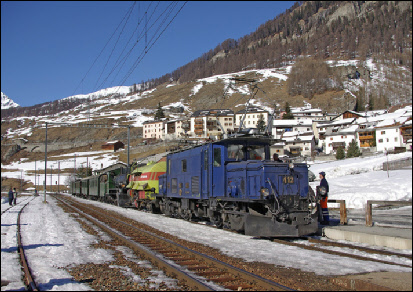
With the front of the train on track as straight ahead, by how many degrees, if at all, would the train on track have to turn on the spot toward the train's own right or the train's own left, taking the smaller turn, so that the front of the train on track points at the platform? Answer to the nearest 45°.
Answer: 0° — it already faces it

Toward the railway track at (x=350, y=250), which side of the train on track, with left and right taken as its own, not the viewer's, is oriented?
front

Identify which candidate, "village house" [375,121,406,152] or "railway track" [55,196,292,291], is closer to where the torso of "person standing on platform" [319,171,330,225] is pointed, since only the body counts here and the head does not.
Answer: the railway track

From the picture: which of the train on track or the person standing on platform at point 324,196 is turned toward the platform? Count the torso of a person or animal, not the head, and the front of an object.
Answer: the train on track

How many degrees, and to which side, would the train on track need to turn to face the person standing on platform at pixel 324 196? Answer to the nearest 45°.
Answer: approximately 45° to its left

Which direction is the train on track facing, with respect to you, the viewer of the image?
facing the viewer and to the right of the viewer

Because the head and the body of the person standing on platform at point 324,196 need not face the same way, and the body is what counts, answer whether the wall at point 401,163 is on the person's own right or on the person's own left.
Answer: on the person's own right
